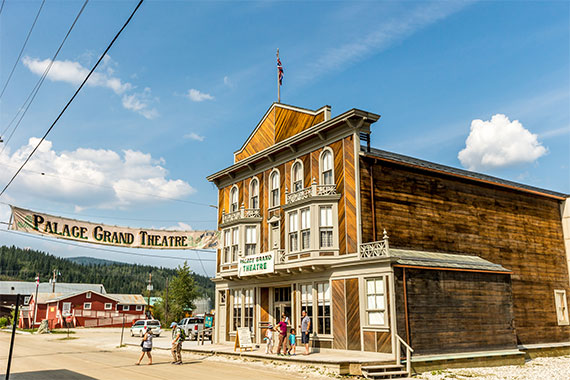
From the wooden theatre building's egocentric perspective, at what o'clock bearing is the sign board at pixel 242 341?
The sign board is roughly at 1 o'clock from the wooden theatre building.

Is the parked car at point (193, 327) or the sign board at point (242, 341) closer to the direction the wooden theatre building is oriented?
the sign board

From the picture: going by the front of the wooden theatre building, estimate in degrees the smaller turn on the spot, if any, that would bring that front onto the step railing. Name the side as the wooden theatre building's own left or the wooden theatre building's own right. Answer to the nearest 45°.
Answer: approximately 45° to the wooden theatre building's own left

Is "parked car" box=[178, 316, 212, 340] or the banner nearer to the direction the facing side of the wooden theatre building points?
the banner

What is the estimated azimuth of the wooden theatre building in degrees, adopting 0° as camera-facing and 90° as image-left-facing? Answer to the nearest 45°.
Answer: approximately 45°

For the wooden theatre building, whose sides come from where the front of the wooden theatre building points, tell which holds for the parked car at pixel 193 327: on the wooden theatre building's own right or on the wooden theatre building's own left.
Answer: on the wooden theatre building's own right

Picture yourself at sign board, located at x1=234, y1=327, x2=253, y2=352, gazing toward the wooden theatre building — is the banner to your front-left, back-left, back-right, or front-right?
back-left
